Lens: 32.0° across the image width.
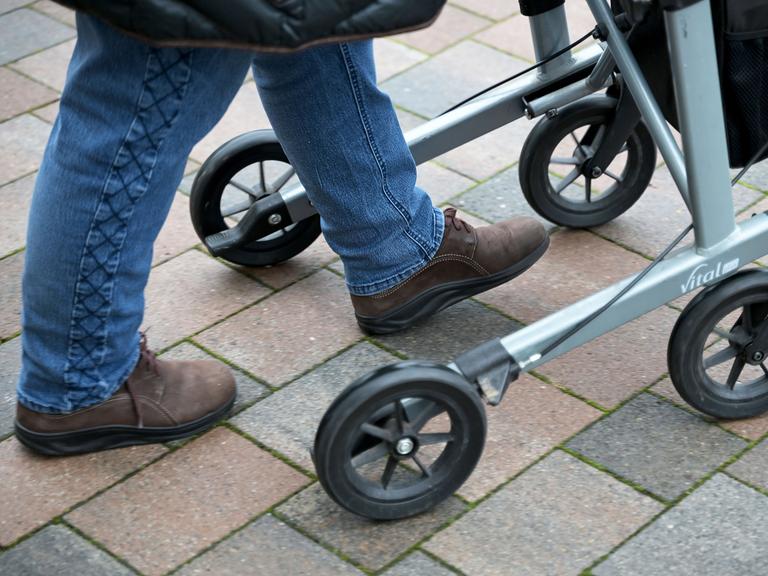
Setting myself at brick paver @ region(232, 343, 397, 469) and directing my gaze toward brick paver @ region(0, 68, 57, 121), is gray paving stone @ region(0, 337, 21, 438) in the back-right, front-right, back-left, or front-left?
front-left

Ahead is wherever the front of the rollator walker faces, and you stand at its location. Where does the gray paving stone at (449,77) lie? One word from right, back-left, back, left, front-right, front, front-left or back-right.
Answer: front-left

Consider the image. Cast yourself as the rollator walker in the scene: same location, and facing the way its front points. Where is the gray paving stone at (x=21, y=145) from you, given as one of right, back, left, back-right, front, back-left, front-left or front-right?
left

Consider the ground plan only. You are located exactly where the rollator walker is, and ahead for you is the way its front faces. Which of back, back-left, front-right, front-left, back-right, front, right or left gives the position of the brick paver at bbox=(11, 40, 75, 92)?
left
